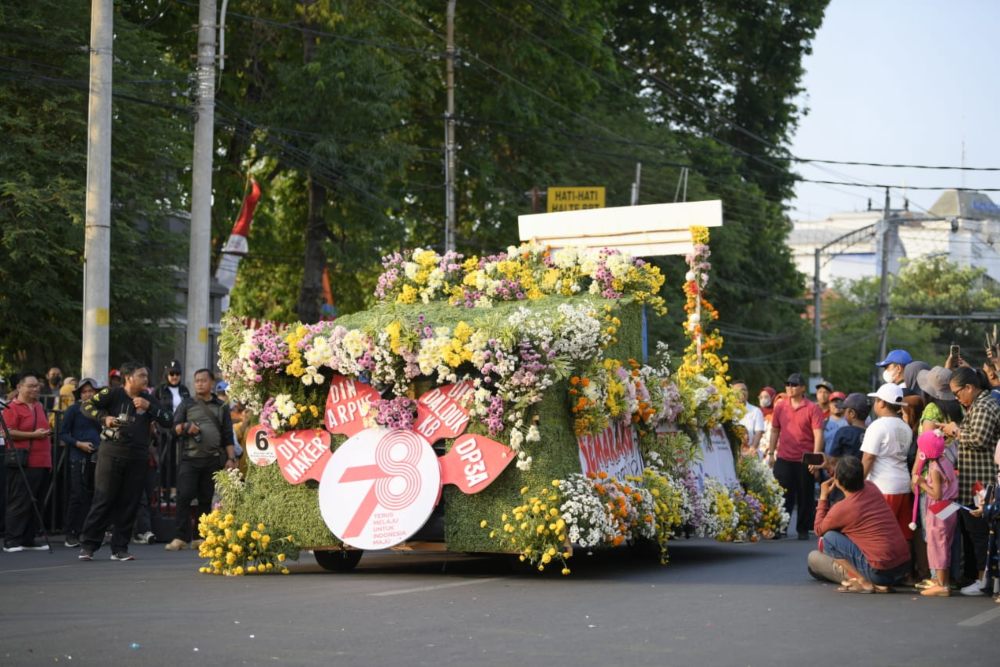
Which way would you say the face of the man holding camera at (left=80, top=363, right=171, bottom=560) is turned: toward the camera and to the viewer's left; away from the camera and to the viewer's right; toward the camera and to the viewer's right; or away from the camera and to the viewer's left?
toward the camera and to the viewer's right

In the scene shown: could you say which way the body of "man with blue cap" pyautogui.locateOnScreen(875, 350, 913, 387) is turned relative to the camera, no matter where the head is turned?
to the viewer's left

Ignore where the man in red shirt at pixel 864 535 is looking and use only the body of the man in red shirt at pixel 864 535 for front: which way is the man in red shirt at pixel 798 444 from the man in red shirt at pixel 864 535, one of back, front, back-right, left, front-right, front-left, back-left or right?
front-right

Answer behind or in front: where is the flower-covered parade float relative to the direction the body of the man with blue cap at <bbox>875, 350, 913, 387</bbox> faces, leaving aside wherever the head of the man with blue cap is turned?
in front

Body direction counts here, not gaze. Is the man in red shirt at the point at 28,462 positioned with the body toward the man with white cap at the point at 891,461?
yes

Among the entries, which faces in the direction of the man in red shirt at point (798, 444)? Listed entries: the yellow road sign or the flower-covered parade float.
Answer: the yellow road sign

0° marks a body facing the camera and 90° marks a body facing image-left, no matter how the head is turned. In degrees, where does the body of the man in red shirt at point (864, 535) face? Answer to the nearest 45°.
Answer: approximately 135°

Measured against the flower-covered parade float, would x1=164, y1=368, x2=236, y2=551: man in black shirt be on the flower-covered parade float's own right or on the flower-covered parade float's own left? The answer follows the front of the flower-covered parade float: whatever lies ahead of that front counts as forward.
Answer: on the flower-covered parade float's own right

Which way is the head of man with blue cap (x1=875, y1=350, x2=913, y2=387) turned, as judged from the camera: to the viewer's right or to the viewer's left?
to the viewer's left

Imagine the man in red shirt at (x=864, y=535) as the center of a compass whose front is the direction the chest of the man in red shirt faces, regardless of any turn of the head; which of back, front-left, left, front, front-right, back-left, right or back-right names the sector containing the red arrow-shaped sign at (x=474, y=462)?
front-left

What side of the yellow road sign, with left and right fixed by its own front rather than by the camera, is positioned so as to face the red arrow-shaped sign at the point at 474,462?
front

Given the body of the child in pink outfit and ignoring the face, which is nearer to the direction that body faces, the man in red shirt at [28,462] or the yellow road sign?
the man in red shirt

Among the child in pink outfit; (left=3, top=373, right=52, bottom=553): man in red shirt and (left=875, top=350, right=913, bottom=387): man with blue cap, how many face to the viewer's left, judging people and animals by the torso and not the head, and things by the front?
2

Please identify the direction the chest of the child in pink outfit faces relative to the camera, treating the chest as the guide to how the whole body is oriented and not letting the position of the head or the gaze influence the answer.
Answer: to the viewer's left

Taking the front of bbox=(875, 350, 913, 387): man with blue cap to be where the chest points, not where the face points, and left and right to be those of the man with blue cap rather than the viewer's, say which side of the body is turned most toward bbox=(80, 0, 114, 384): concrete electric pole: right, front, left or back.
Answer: front
